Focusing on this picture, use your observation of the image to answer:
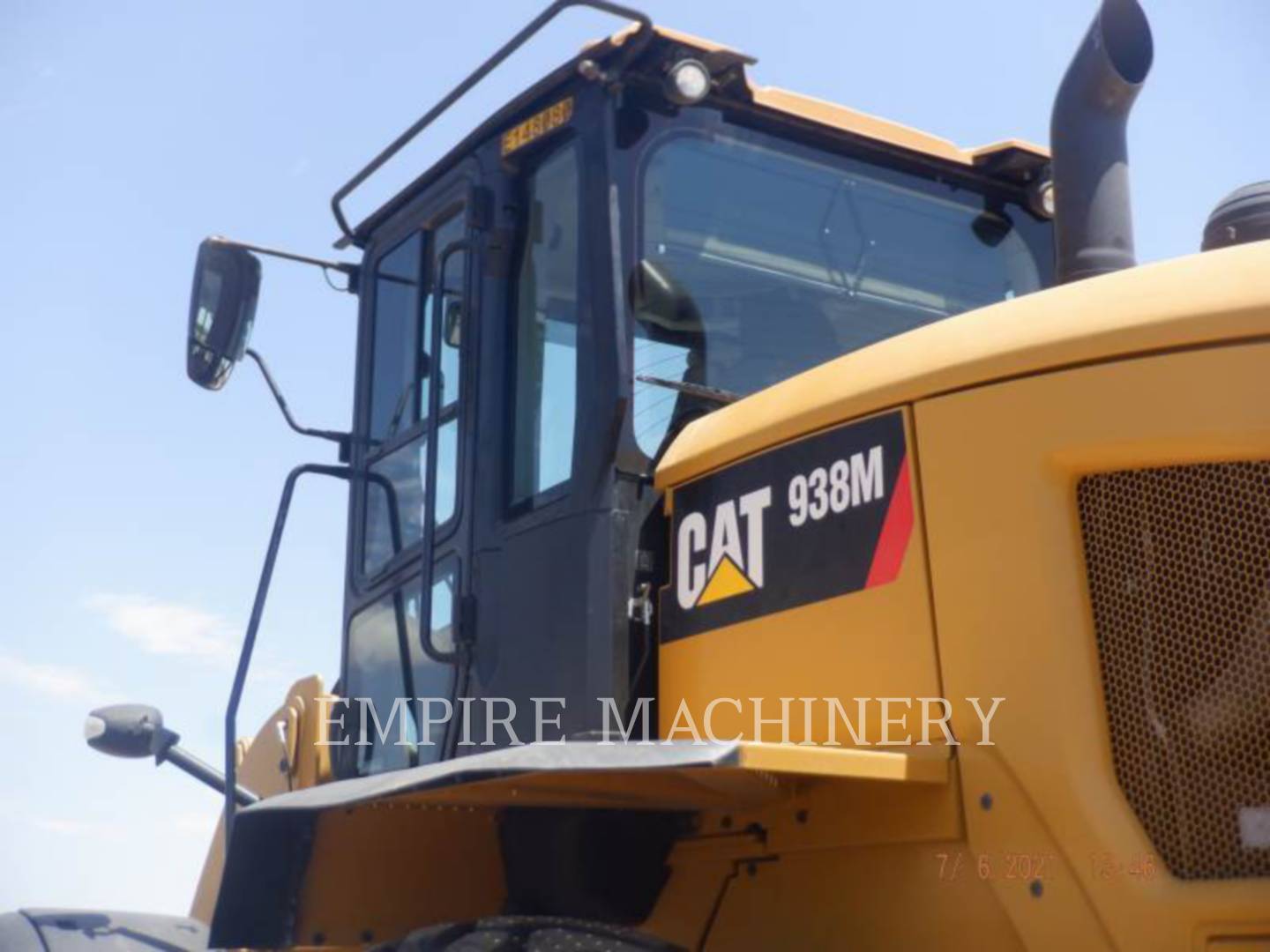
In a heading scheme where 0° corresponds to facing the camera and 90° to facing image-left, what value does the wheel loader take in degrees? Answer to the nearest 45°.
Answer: approximately 135°
